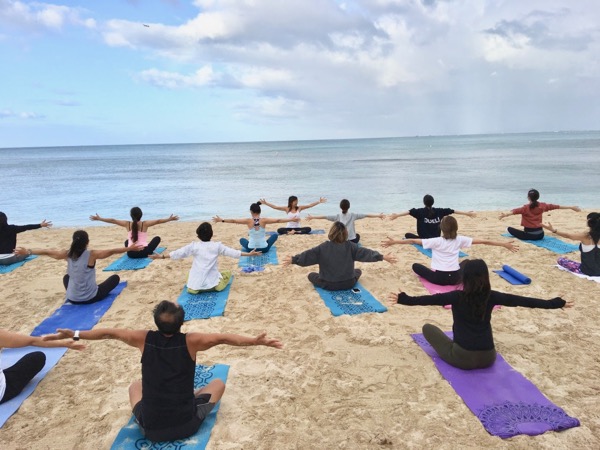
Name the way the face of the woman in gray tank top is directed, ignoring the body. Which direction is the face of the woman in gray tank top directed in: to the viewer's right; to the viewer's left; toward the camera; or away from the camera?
away from the camera

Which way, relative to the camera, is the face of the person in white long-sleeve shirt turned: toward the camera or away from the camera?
away from the camera

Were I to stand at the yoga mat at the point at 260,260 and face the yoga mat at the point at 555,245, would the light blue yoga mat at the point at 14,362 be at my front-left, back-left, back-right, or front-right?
back-right

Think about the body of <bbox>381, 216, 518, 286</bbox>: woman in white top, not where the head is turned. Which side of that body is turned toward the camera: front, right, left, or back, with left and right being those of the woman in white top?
back

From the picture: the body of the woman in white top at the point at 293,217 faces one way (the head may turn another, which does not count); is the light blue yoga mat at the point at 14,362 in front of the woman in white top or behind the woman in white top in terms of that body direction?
in front

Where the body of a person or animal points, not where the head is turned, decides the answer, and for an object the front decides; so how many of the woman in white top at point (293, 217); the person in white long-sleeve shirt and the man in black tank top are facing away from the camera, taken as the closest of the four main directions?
2

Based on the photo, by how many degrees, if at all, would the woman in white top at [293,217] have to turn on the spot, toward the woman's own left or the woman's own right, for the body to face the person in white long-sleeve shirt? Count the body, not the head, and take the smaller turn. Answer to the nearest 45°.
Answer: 0° — they already face them

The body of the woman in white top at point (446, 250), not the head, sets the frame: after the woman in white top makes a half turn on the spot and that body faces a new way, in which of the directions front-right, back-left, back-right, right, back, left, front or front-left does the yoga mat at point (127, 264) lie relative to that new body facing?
right

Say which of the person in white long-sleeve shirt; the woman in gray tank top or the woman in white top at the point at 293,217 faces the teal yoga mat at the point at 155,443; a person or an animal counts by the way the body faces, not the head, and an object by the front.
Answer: the woman in white top

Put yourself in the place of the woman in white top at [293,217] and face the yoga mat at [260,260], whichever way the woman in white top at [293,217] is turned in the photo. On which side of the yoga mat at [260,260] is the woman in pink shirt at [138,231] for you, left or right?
right

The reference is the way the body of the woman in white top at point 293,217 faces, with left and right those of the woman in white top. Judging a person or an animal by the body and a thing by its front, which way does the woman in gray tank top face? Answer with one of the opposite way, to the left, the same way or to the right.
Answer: the opposite way

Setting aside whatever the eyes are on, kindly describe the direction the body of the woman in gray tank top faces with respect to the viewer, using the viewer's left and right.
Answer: facing away from the viewer and to the right of the viewer

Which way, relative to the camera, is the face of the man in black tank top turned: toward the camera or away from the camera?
away from the camera

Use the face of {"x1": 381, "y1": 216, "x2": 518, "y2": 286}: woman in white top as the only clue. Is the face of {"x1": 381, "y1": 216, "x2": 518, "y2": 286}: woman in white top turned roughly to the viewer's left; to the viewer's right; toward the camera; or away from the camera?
away from the camera

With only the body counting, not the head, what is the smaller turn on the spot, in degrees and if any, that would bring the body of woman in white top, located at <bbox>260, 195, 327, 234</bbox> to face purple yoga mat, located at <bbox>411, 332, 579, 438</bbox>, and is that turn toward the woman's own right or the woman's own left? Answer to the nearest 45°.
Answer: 0° — they already face it
